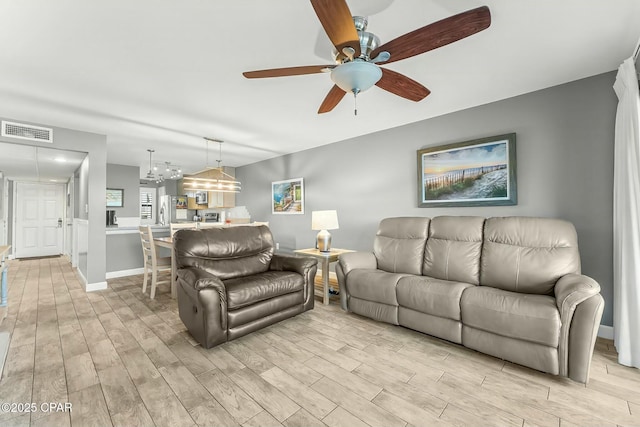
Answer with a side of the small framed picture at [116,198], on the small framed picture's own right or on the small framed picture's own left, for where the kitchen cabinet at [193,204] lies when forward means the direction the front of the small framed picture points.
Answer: on the small framed picture's own left

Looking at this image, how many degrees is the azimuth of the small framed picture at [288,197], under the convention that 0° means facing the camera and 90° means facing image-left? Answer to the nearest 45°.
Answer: approximately 45°

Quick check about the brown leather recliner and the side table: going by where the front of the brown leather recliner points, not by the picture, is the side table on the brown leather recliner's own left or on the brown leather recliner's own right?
on the brown leather recliner's own left

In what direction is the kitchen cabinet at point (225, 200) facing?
toward the camera

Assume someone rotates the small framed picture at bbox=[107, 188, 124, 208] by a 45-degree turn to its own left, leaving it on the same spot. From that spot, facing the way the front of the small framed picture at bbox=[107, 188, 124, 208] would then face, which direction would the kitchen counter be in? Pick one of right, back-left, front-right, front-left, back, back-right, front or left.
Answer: front-right

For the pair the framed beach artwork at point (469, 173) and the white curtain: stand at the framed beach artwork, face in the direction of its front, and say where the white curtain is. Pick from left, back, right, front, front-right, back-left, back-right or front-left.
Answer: left

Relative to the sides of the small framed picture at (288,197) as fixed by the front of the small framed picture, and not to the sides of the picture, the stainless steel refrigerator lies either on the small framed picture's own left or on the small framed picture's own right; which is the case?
on the small framed picture's own right

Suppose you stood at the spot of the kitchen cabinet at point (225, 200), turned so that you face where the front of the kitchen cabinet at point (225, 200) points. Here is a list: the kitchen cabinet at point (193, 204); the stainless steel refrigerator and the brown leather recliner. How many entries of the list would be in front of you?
1

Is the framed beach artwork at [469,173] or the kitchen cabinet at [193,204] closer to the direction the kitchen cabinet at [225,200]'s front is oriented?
the framed beach artwork

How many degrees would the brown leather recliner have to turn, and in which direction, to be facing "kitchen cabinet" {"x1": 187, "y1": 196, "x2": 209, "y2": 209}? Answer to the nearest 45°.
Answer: approximately 135° to its left

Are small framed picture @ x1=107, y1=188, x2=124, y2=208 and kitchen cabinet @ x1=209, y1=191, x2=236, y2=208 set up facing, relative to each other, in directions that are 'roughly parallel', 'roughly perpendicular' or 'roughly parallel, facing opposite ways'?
roughly parallel

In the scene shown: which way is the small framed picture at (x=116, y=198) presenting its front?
toward the camera

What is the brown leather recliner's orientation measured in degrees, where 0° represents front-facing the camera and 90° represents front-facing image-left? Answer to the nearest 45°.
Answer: approximately 315°

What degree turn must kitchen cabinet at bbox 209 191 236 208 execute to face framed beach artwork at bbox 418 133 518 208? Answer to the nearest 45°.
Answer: approximately 45° to its left

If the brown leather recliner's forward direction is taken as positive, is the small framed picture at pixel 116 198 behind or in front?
behind

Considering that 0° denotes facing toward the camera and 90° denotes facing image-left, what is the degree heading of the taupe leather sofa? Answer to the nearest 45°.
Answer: approximately 45°

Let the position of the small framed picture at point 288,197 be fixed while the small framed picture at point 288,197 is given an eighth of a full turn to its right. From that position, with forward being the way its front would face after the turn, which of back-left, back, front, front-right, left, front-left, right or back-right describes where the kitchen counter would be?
front

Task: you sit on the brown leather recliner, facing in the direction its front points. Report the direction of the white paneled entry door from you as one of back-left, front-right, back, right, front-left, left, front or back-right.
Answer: back
